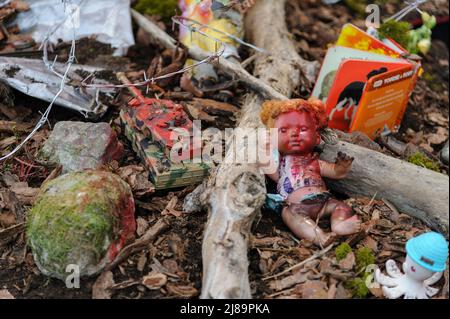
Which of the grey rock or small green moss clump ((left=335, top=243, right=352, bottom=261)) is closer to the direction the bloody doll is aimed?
the small green moss clump

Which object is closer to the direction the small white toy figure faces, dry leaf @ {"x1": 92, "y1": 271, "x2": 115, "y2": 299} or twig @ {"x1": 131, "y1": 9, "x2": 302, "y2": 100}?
the dry leaf

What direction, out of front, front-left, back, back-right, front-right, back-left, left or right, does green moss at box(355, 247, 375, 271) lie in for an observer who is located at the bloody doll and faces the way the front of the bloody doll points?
front-left

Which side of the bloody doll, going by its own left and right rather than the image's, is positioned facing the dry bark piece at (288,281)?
front

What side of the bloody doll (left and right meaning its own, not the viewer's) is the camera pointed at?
front

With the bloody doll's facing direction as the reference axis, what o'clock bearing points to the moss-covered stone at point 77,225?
The moss-covered stone is roughly at 2 o'clock from the bloody doll.

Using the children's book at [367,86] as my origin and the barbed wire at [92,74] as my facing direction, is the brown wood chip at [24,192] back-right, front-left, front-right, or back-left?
front-left

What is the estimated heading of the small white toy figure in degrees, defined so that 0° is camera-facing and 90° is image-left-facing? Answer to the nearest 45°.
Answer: approximately 45°

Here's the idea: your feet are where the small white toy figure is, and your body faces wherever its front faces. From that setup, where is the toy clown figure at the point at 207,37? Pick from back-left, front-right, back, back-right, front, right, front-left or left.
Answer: right

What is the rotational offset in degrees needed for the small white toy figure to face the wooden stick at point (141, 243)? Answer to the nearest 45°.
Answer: approximately 45° to its right

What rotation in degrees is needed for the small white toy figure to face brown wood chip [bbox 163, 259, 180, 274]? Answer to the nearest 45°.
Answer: approximately 45° to its right

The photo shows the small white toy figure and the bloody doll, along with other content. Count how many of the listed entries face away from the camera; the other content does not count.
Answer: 0

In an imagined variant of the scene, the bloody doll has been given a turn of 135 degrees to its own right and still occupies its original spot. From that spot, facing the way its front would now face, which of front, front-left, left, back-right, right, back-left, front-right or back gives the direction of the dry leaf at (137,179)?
front-left

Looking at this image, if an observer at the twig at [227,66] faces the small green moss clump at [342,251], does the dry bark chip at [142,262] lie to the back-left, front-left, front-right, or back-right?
front-right
